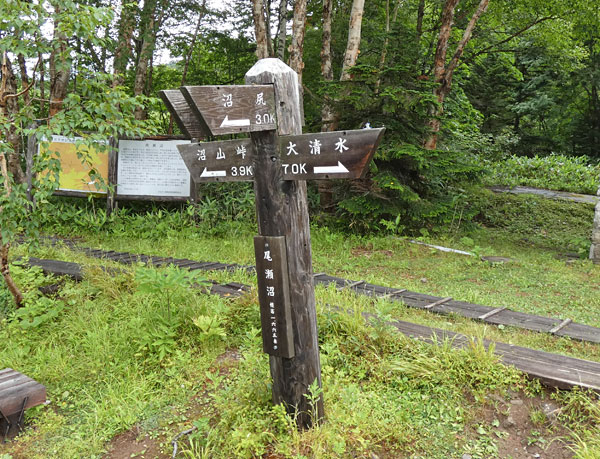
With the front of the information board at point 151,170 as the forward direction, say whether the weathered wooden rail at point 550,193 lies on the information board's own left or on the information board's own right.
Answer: on the information board's own left

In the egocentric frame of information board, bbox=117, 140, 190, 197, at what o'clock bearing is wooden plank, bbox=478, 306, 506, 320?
The wooden plank is roughly at 11 o'clock from the information board.

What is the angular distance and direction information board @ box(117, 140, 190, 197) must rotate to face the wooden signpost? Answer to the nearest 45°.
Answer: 0° — it already faces it

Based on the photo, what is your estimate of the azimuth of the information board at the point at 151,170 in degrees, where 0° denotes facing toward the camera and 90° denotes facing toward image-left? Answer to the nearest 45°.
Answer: approximately 0°

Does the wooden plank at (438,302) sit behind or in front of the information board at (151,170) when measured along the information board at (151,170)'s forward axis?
in front

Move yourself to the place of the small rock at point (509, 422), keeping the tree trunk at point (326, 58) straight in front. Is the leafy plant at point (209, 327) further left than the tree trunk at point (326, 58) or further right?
left

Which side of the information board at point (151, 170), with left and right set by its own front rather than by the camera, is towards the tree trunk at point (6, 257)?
front
